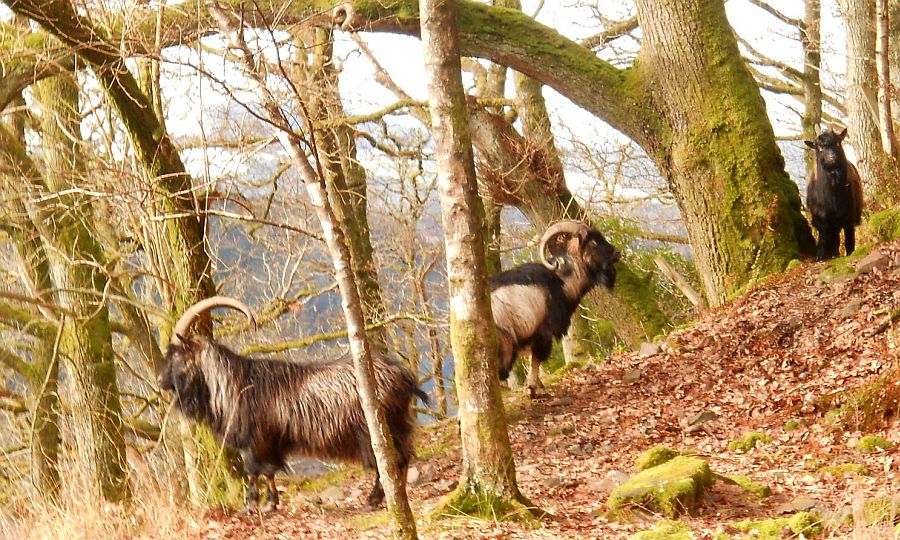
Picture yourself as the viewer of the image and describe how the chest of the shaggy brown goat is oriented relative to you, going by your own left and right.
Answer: facing to the left of the viewer

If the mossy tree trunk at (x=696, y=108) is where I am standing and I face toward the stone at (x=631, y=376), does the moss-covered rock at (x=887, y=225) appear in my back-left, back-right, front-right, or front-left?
back-left

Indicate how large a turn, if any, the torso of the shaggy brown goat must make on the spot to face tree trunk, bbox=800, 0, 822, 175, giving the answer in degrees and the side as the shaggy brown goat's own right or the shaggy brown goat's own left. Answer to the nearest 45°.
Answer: approximately 135° to the shaggy brown goat's own right

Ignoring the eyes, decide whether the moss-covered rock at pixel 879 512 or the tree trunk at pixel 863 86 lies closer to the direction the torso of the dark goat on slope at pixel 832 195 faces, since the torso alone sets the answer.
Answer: the moss-covered rock

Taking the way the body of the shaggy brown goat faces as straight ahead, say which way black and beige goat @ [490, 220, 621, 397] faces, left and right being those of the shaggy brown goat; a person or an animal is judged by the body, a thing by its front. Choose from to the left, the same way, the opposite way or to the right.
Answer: the opposite way

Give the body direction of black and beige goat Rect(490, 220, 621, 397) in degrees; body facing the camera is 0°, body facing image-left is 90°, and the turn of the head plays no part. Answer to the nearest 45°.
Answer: approximately 270°

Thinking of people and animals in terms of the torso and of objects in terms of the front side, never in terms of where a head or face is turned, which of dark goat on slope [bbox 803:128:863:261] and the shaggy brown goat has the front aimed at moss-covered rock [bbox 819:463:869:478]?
the dark goat on slope

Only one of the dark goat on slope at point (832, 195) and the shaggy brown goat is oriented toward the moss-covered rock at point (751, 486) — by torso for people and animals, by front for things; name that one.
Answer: the dark goat on slope

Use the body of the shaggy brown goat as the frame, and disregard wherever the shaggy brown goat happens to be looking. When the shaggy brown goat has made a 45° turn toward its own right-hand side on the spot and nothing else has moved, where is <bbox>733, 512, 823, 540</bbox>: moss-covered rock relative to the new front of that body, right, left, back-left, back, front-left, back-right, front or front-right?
back

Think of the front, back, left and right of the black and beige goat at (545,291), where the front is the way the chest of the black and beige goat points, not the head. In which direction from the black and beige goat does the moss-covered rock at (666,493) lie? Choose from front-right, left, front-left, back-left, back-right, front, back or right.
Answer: right
